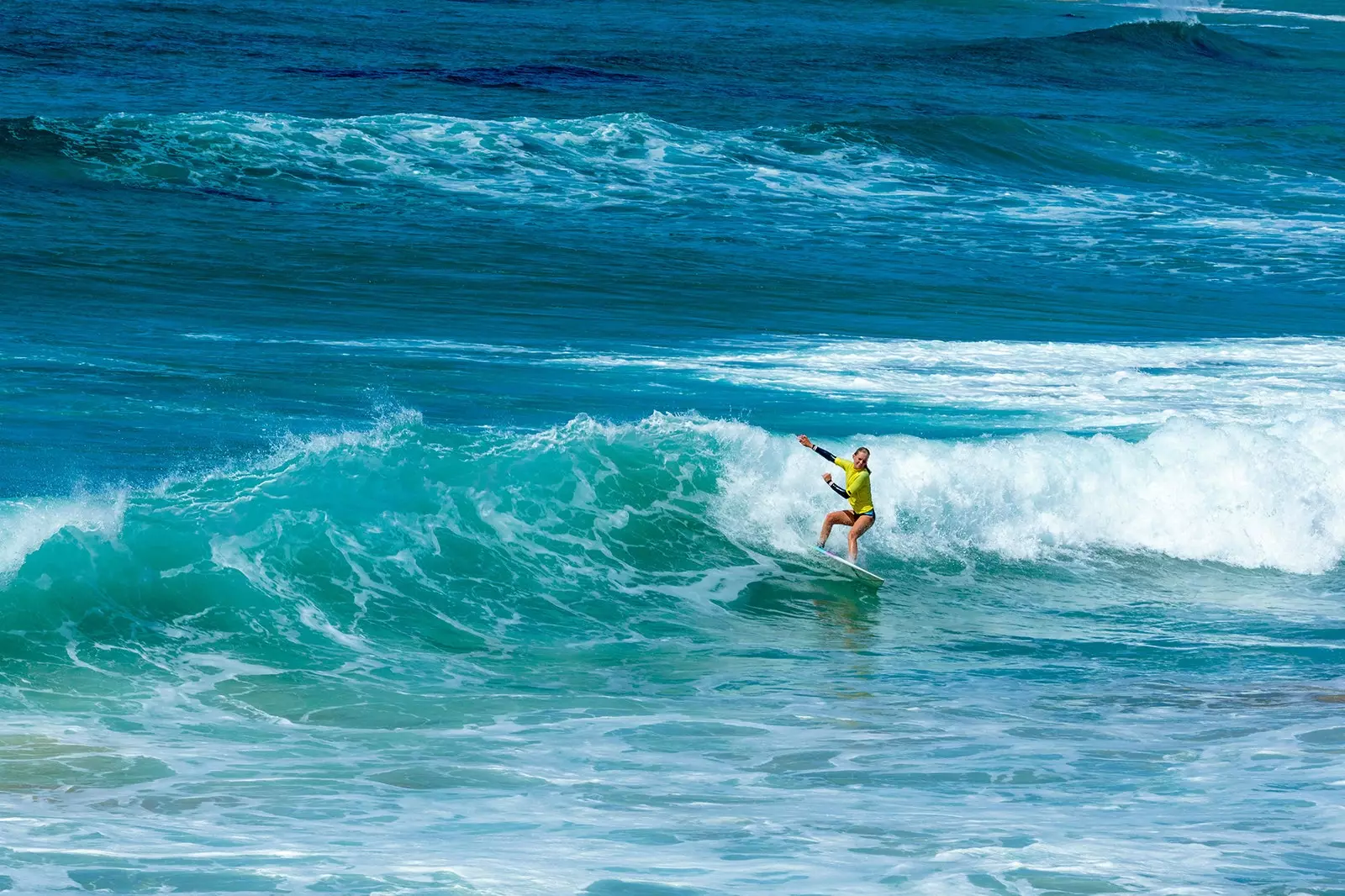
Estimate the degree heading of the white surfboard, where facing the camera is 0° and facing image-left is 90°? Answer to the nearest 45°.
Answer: approximately 90°

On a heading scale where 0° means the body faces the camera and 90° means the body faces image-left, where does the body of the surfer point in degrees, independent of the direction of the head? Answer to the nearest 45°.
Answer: approximately 45°
